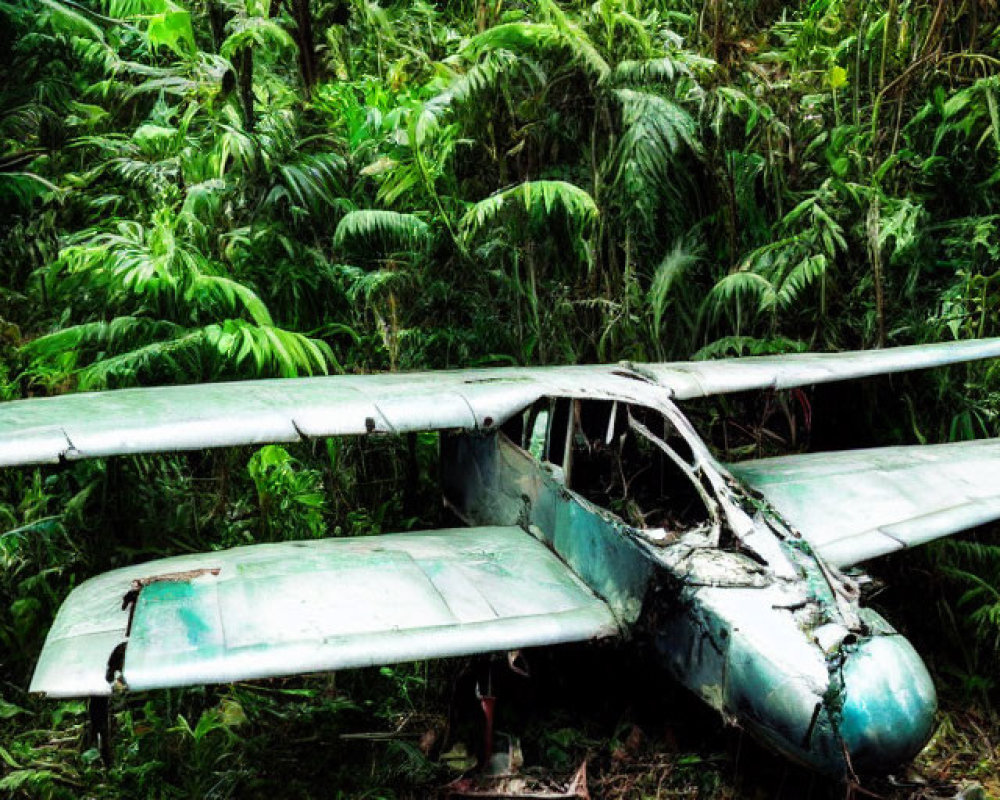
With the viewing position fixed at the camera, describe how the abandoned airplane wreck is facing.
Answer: facing the viewer and to the right of the viewer
